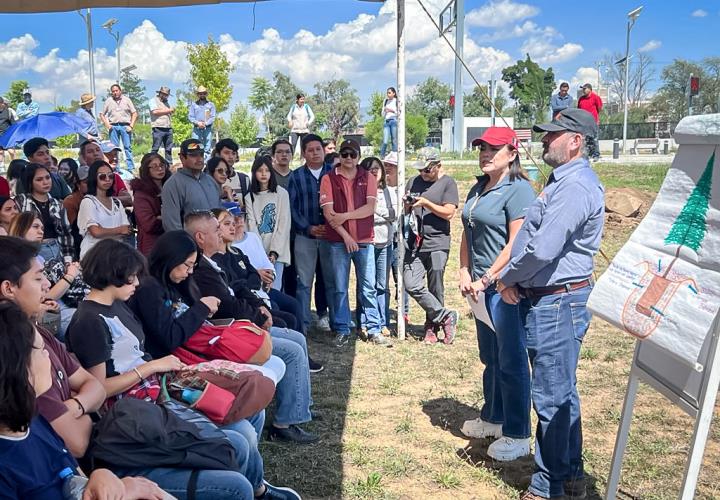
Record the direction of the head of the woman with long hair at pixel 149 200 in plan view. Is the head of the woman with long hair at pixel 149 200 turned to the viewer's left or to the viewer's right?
to the viewer's right

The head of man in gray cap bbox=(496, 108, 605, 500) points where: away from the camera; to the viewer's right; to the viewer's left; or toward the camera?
to the viewer's left

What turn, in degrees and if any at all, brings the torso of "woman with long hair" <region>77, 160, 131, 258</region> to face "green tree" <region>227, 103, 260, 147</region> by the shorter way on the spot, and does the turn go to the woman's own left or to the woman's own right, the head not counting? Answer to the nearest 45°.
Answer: approximately 135° to the woman's own left

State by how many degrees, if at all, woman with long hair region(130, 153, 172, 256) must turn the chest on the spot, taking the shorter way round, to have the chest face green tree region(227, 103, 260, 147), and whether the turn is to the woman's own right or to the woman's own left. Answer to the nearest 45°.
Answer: approximately 135° to the woman's own left

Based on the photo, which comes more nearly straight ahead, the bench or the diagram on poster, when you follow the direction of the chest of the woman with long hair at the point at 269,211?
the diagram on poster

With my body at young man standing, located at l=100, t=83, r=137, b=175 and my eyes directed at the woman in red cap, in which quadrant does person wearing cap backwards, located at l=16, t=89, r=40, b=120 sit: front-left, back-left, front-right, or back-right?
back-right

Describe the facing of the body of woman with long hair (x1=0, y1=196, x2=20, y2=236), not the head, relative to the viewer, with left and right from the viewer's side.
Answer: facing to the right of the viewer

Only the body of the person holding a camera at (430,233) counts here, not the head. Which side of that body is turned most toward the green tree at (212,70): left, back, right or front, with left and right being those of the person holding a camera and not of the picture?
right

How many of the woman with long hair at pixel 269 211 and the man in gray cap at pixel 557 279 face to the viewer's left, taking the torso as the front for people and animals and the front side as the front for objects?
1

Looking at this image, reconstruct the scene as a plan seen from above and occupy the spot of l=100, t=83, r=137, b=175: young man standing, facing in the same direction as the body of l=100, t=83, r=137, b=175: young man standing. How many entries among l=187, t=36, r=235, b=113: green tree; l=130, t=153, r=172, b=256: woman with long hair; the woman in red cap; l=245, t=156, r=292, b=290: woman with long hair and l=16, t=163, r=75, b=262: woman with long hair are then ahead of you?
4

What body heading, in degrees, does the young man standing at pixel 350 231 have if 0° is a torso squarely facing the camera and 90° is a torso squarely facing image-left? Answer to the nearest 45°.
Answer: approximately 0°

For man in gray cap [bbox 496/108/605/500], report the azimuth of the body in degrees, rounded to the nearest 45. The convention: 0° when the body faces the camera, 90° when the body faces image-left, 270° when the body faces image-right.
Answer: approximately 90°
